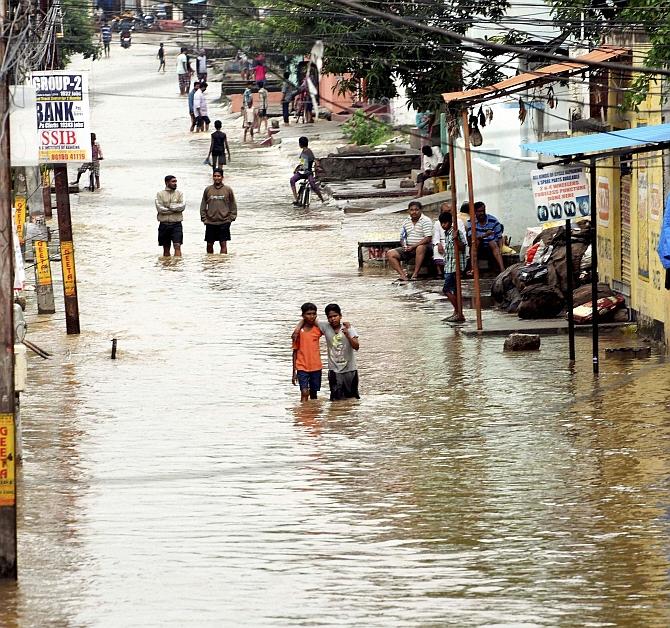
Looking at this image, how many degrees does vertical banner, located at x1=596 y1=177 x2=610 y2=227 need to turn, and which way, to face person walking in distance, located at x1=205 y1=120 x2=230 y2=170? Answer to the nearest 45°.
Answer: approximately 90° to its right

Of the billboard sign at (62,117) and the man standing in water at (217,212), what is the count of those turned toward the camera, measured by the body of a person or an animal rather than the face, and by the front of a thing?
2

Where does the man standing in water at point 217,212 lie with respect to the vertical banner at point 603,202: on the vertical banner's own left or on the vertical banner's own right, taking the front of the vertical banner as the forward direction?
on the vertical banner's own right

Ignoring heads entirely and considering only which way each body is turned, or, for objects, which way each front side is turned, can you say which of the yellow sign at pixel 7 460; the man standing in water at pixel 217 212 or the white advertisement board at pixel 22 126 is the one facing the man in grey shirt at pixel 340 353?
the man standing in water

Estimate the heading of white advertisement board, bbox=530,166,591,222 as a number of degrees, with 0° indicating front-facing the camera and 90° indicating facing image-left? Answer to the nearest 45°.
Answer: approximately 0°

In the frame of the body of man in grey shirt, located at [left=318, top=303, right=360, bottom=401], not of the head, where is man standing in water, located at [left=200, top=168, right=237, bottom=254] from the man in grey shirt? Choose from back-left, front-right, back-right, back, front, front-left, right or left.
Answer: back

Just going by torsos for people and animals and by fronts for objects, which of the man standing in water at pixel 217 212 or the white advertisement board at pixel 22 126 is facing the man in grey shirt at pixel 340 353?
the man standing in water
